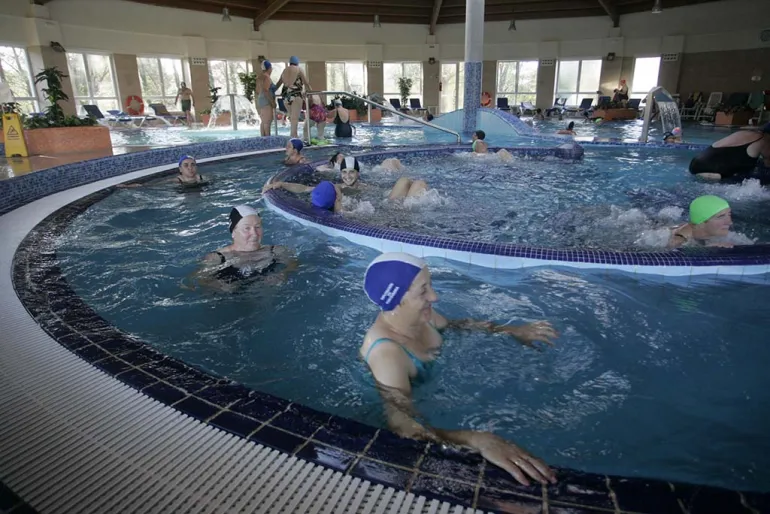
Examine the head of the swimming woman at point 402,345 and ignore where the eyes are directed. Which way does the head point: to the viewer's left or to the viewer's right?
to the viewer's right

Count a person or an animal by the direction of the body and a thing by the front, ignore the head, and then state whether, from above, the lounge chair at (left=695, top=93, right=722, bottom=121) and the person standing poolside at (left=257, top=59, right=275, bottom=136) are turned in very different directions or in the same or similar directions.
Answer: very different directions

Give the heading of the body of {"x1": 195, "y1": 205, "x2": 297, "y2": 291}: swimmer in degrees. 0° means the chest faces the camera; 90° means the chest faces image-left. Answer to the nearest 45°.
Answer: approximately 315°

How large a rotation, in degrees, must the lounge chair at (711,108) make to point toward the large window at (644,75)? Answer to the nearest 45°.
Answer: approximately 90° to its right

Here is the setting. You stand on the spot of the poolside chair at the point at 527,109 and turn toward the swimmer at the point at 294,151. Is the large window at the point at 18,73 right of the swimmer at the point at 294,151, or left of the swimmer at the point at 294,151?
right

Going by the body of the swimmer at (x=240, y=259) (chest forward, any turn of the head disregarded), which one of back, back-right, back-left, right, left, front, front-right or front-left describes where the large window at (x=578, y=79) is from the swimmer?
left

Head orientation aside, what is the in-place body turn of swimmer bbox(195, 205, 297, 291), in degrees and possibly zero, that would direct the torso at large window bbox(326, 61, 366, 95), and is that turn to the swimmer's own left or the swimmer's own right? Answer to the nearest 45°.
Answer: approximately 135° to the swimmer's own left

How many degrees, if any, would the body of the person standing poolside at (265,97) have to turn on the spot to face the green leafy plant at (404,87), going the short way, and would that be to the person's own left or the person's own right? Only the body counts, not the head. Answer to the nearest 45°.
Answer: approximately 45° to the person's own left

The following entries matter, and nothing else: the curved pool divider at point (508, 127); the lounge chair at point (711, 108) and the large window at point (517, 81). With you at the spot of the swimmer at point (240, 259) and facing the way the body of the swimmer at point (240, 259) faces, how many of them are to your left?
3
